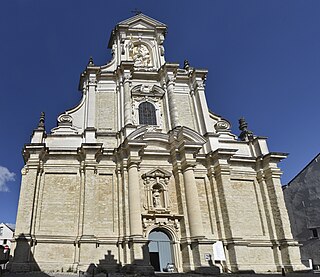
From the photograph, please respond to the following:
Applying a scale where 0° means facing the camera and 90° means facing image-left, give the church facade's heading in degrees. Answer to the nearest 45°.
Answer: approximately 0°
